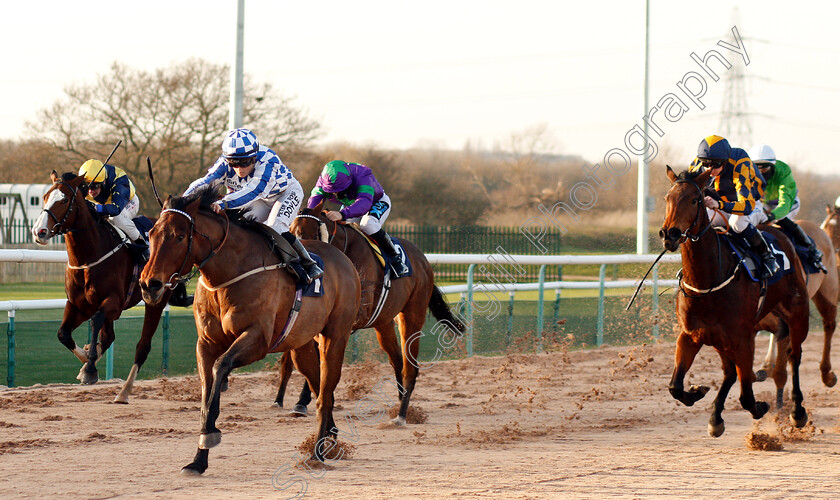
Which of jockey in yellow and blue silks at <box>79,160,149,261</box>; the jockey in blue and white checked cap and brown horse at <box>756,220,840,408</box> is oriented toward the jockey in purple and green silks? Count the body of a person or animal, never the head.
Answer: the brown horse

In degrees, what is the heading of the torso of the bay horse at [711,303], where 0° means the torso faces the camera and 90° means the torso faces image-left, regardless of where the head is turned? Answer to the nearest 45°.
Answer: approximately 45°

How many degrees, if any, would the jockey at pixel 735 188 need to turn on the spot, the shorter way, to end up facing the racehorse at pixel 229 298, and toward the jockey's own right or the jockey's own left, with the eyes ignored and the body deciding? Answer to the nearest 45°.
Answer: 0° — they already face it

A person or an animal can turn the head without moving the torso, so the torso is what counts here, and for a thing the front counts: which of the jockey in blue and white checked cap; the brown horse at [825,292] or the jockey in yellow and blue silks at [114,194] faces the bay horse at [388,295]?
the brown horse

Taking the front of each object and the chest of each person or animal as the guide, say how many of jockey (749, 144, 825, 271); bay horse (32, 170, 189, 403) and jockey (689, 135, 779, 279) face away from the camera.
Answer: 0

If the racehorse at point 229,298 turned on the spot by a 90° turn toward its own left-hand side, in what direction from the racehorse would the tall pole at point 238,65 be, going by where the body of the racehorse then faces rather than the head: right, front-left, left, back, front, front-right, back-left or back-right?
back-left

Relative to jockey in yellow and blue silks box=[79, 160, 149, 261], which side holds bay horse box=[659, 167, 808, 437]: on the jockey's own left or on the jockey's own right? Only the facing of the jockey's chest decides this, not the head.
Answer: on the jockey's own left

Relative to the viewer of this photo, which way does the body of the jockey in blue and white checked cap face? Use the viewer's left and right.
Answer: facing the viewer and to the left of the viewer

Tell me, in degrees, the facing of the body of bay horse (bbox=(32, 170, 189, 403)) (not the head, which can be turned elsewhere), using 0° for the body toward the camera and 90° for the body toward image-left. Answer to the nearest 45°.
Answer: approximately 45°

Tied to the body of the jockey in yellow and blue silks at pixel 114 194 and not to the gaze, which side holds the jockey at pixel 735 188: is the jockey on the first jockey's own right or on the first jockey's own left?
on the first jockey's own left

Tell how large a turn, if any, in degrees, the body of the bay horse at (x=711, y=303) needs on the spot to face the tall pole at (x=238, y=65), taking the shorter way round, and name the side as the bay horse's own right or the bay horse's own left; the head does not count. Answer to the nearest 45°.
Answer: approximately 90° to the bay horse's own right

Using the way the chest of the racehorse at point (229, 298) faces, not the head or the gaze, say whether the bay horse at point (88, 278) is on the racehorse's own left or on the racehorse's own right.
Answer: on the racehorse's own right
